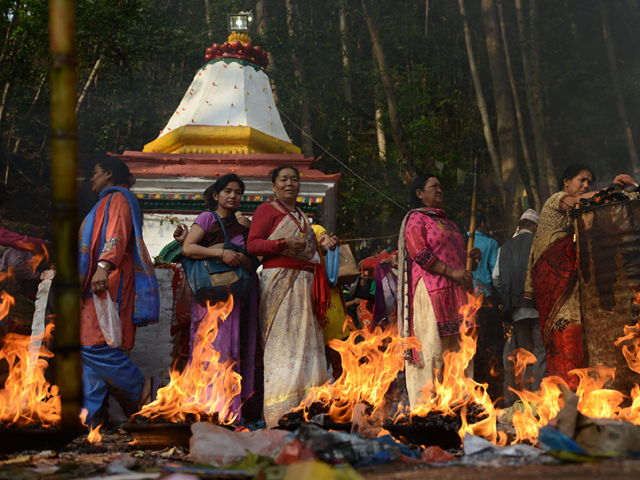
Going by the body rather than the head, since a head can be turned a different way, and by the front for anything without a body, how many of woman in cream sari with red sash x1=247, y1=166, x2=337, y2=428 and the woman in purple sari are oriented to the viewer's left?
0

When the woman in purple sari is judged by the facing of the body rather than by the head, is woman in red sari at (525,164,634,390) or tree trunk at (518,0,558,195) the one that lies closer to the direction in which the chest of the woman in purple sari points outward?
the woman in red sari

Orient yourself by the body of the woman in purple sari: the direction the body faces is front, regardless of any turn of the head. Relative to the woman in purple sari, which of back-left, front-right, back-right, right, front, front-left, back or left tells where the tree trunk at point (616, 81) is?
left

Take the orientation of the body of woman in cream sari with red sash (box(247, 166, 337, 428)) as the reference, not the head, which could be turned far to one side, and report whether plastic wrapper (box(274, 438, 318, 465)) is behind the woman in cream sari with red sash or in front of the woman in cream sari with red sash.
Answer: in front

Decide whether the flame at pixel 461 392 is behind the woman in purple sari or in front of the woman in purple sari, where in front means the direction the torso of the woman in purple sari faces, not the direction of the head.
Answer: in front

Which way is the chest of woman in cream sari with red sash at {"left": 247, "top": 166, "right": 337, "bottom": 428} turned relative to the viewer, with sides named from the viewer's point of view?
facing the viewer and to the right of the viewer
